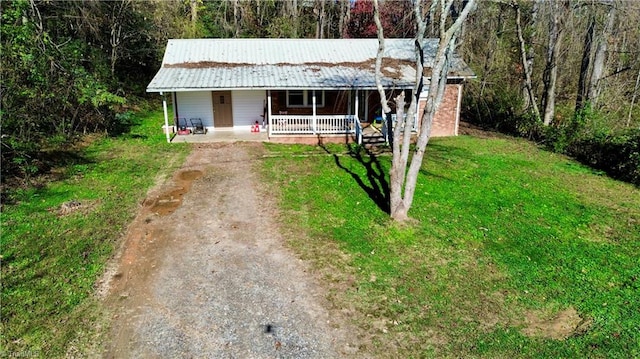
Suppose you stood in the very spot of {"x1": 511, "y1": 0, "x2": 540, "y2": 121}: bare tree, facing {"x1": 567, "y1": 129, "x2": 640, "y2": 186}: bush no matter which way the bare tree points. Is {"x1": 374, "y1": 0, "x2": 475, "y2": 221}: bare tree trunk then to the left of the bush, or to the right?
right

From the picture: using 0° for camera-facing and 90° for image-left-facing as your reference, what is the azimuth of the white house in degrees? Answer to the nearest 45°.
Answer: approximately 0°

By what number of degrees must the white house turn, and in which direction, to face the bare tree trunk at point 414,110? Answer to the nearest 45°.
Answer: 0° — it already faces it

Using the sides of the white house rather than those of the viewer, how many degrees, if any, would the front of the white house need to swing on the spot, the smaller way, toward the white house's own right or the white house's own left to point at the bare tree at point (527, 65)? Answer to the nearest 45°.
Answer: approximately 90° to the white house's own left

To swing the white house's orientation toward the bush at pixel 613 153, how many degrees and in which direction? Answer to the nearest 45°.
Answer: approximately 45° to its left

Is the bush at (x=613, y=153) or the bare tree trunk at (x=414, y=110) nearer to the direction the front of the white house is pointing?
the bare tree trunk

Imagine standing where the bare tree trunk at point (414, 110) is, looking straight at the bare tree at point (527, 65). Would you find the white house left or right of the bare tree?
left
